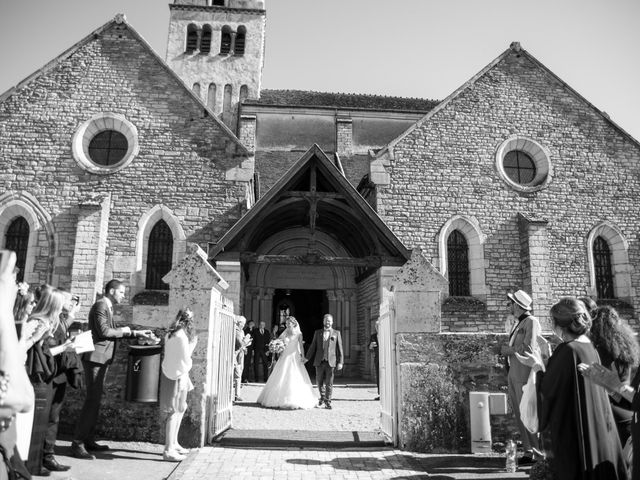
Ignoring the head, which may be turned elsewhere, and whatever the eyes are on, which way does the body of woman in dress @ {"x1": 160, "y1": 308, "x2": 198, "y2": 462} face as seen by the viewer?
to the viewer's right

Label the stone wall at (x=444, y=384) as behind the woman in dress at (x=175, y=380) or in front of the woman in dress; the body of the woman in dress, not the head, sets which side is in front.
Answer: in front

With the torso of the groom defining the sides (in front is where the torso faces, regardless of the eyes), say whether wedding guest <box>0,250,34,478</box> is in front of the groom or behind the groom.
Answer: in front

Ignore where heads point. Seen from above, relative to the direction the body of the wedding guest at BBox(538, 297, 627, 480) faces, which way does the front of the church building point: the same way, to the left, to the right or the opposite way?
the opposite way

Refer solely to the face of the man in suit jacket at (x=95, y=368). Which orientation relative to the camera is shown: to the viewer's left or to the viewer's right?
to the viewer's right

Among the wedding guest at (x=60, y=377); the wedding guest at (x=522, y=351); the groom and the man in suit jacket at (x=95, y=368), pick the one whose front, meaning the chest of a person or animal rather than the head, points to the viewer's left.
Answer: the wedding guest at (x=522, y=351)

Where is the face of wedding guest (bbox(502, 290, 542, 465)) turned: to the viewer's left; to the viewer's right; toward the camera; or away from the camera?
to the viewer's left

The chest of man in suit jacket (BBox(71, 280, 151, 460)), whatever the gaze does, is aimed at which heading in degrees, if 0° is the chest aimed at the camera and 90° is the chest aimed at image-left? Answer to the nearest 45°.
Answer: approximately 270°

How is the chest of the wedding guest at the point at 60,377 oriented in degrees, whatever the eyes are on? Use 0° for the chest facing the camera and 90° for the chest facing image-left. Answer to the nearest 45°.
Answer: approximately 270°

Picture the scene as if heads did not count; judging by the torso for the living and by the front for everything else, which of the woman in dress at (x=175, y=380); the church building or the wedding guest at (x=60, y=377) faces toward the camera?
the church building

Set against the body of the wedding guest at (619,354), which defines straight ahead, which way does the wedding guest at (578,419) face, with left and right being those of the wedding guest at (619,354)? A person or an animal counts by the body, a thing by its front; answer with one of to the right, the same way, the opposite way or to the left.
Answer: the same way

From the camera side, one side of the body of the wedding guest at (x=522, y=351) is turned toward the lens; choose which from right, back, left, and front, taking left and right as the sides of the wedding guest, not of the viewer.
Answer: left

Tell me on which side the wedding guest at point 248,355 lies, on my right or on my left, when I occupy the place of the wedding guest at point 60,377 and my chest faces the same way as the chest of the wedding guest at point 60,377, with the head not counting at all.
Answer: on my left

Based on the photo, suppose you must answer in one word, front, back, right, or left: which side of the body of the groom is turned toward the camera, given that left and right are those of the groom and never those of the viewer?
front

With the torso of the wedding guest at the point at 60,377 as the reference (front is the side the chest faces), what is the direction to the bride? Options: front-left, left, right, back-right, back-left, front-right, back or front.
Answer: front-left

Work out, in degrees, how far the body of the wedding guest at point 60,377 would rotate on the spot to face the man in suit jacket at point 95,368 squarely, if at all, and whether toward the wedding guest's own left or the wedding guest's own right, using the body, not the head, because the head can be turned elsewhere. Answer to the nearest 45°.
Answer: approximately 45° to the wedding guest's own left

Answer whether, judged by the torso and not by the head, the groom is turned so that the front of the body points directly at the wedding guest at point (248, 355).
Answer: no
